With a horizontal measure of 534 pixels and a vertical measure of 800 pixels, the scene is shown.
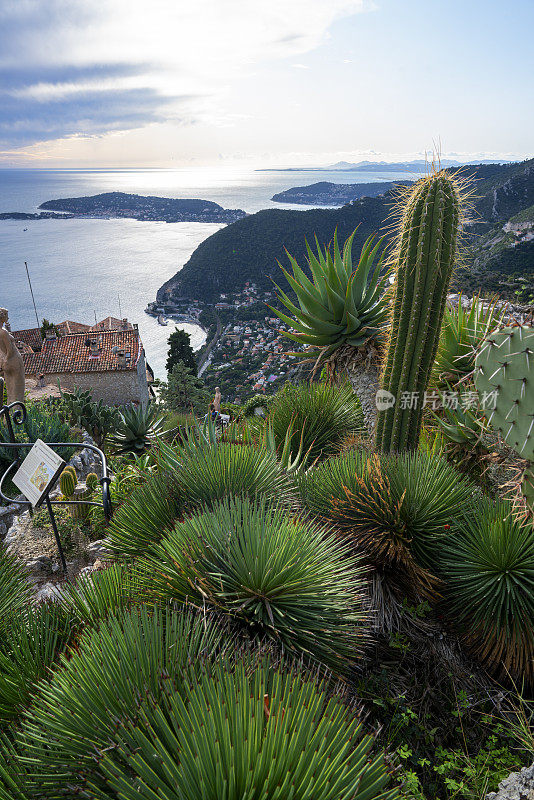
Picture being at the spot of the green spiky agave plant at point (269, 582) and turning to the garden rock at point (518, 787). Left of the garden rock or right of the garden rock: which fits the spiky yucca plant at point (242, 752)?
right

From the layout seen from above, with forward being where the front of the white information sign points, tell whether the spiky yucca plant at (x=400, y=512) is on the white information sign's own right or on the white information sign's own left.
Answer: on the white information sign's own left

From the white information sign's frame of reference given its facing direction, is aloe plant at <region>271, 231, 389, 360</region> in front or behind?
behind

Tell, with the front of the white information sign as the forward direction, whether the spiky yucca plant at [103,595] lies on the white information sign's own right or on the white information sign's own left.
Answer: on the white information sign's own left

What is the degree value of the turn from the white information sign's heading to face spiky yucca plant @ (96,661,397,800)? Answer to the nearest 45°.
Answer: approximately 45° to its left

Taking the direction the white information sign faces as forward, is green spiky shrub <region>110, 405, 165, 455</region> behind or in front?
behind

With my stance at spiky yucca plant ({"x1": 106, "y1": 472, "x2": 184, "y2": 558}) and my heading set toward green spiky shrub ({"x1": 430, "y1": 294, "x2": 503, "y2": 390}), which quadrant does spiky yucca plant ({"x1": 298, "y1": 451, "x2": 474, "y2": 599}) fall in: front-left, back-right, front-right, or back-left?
front-right

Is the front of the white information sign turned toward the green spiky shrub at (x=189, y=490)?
no

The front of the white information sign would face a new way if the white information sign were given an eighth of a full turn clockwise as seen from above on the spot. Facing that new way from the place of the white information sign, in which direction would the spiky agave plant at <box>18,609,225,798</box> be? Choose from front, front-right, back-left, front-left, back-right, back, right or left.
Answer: left

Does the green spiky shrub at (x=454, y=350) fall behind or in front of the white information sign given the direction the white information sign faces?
behind

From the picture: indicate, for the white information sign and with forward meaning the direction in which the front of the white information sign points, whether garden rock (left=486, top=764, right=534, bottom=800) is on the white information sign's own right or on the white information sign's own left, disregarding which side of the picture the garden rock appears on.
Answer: on the white information sign's own left
